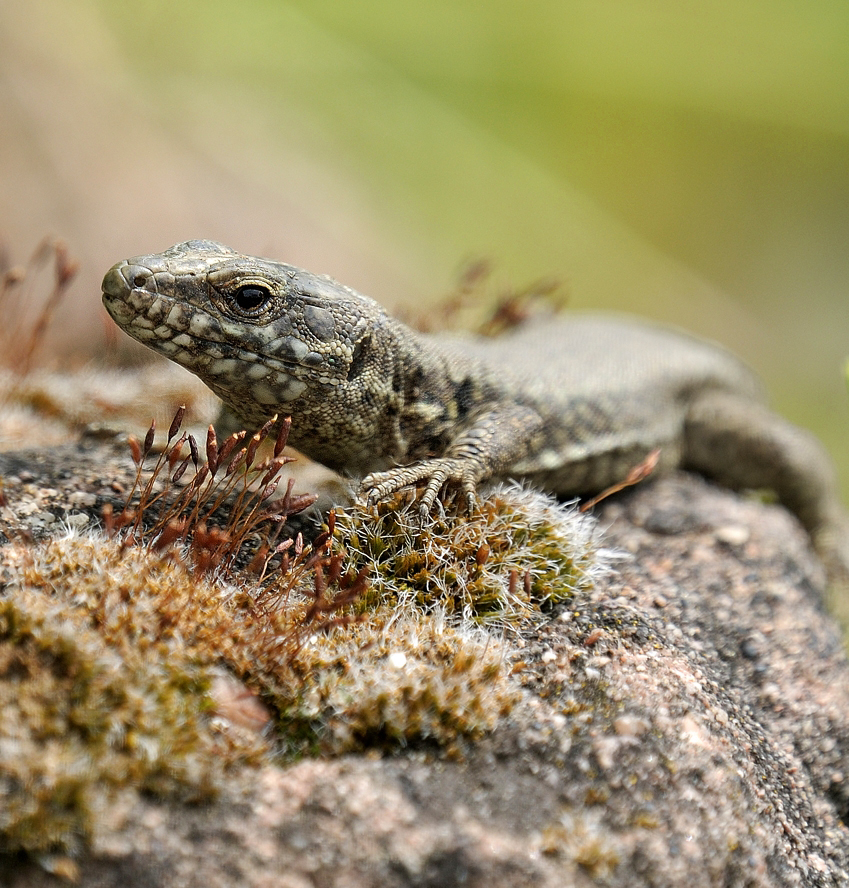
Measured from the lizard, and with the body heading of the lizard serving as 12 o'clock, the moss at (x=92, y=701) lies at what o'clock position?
The moss is roughly at 11 o'clock from the lizard.

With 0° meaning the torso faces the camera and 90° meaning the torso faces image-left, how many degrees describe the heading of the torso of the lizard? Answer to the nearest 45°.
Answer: approximately 45°
